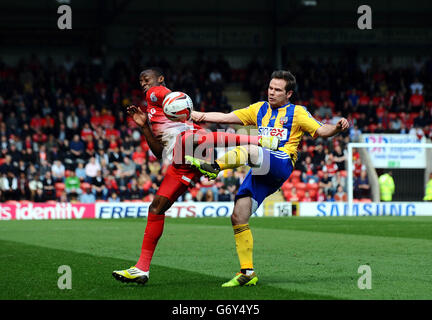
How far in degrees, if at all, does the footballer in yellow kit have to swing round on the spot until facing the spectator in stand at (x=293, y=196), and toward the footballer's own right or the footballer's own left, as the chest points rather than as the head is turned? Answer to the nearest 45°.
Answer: approximately 135° to the footballer's own right

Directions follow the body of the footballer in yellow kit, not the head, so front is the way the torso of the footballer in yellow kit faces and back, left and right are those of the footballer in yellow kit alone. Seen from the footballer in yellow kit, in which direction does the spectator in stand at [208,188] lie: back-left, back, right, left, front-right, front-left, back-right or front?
back-right

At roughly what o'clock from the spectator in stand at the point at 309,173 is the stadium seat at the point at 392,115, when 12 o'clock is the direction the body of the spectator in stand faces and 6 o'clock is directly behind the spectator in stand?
The stadium seat is roughly at 7 o'clock from the spectator in stand.

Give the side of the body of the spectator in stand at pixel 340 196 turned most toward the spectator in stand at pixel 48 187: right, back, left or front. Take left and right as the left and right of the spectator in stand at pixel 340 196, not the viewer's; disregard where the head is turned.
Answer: right

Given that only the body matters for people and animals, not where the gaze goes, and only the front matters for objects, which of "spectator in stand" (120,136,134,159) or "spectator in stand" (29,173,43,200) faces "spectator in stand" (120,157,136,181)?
"spectator in stand" (120,136,134,159)

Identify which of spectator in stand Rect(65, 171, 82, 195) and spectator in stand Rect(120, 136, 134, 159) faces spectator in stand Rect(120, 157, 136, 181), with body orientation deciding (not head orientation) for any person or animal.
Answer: spectator in stand Rect(120, 136, 134, 159)

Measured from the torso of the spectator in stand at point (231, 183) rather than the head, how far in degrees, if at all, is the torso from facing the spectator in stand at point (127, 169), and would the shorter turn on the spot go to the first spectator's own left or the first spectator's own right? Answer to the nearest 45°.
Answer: approximately 90° to the first spectator's own right

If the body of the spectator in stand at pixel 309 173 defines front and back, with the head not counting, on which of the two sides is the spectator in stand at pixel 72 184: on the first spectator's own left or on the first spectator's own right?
on the first spectator's own right
